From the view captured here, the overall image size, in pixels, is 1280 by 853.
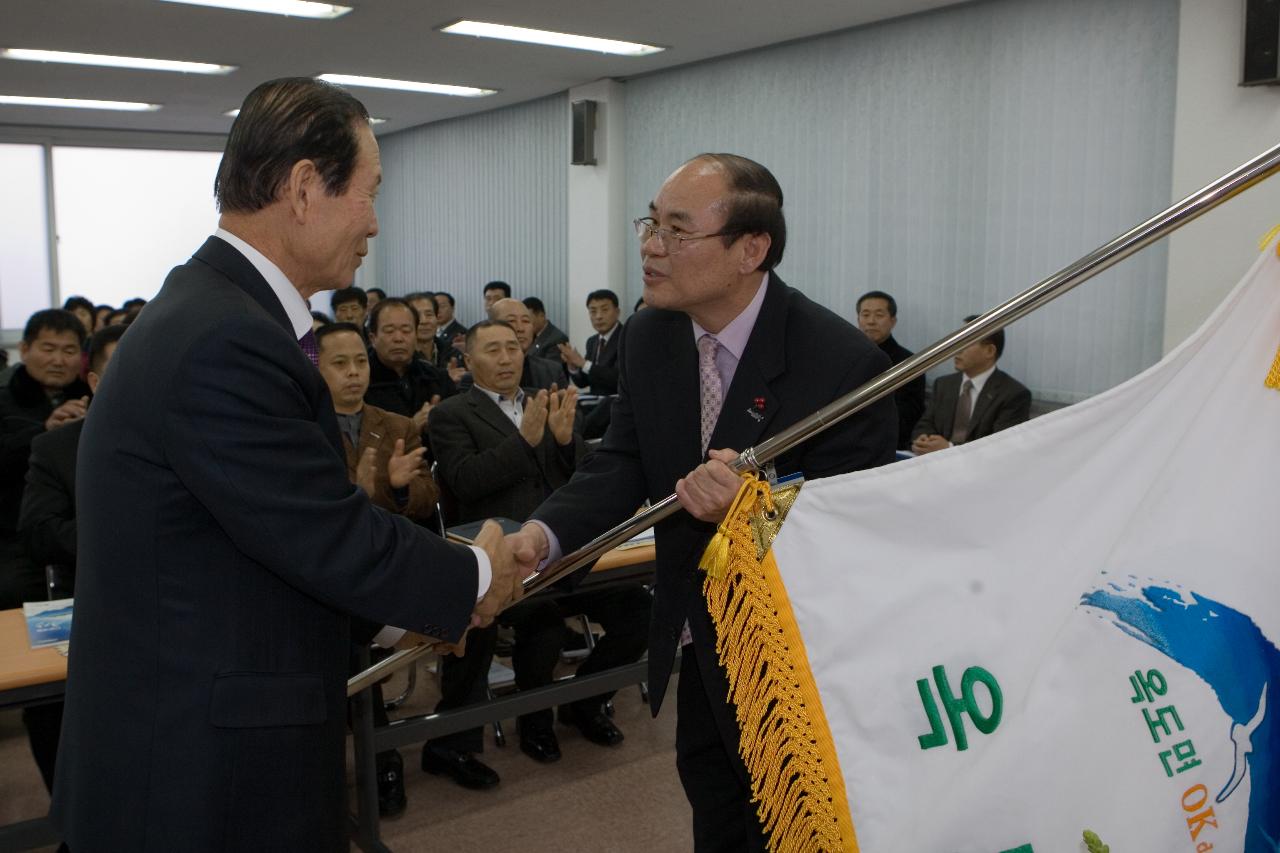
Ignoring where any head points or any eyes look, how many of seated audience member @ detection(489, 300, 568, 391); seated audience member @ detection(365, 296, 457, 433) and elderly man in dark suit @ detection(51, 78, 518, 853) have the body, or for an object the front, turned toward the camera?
2

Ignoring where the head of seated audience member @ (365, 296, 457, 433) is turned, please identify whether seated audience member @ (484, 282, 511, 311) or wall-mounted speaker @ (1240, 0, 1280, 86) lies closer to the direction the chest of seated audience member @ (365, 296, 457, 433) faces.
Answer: the wall-mounted speaker

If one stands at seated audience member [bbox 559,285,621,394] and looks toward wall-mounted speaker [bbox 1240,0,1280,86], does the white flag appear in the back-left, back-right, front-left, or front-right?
front-right

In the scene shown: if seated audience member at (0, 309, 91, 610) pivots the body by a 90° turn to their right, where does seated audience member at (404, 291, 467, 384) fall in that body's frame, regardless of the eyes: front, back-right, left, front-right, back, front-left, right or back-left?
back

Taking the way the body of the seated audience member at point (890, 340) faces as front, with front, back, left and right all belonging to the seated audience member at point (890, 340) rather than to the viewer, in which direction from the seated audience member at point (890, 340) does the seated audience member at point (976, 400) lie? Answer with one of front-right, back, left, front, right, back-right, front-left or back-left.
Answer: left

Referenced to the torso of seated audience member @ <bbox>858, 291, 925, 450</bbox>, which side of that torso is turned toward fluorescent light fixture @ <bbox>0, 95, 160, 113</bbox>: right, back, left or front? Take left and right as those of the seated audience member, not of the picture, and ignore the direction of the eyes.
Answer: right

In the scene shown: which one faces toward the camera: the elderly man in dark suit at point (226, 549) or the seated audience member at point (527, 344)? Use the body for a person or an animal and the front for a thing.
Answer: the seated audience member

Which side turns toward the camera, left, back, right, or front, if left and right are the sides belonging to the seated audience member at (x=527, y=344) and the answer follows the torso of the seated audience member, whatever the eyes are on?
front

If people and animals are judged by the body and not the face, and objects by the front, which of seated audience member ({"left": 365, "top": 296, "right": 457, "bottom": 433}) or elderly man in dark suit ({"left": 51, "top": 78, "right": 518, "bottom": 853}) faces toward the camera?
the seated audience member

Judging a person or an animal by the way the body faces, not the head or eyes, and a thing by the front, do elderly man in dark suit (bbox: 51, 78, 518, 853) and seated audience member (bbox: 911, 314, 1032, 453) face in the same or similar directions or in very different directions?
very different directions

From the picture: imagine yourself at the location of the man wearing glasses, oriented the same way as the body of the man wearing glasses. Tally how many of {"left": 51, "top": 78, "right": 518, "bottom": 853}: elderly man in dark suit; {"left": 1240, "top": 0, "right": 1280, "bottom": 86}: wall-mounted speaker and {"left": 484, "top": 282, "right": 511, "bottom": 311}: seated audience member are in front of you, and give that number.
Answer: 1

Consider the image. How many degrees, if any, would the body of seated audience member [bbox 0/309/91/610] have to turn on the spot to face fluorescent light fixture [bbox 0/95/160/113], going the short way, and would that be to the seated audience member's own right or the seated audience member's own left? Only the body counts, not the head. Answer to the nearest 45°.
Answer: approximately 135° to the seated audience member's own left

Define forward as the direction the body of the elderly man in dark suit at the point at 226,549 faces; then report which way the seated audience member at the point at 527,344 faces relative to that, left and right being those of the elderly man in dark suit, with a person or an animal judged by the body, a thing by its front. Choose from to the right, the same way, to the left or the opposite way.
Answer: to the right

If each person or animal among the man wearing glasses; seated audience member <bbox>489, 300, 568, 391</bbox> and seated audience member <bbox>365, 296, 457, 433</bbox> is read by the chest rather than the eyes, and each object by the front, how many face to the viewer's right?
0

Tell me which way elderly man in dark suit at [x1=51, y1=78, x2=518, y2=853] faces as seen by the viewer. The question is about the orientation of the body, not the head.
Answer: to the viewer's right

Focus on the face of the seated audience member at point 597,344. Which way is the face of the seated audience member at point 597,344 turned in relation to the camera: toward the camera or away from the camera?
toward the camera

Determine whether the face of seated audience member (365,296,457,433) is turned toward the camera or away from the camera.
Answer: toward the camera

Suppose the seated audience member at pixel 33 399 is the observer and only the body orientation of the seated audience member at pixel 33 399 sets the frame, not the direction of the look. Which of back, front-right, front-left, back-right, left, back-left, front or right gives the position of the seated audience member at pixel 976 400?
front-left
